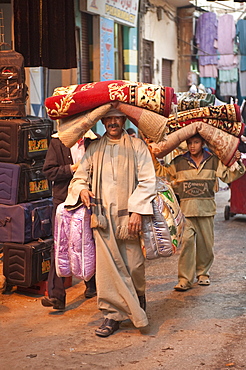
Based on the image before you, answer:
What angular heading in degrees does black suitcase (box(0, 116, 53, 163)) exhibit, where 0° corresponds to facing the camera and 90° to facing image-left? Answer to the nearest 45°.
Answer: approximately 315°

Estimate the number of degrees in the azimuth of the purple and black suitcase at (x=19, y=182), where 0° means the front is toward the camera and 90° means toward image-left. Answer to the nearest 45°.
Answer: approximately 315°

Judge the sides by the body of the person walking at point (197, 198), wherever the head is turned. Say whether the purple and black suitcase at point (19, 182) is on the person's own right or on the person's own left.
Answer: on the person's own right

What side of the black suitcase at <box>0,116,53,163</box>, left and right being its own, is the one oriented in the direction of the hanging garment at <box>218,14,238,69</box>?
left

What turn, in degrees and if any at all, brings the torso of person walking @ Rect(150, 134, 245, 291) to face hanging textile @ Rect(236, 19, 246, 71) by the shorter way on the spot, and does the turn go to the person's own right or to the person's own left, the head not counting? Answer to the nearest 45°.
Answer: approximately 180°

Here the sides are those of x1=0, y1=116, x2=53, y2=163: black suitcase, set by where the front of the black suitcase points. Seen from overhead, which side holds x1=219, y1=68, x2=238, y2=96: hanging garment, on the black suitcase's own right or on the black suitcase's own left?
on the black suitcase's own left

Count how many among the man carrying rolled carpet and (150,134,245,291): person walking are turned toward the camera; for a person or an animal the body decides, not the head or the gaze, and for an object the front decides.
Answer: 2

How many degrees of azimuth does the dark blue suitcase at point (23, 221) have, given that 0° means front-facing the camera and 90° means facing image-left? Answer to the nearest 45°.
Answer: approximately 315°

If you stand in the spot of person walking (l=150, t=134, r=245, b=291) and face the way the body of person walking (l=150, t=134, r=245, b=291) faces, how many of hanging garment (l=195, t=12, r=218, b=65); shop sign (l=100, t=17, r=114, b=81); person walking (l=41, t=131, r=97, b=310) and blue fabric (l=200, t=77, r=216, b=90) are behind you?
3

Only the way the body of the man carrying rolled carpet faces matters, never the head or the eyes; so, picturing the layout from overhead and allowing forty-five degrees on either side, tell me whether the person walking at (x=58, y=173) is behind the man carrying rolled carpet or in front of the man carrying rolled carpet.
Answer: behind

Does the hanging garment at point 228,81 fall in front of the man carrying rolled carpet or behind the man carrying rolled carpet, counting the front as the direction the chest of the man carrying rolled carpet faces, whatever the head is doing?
behind
